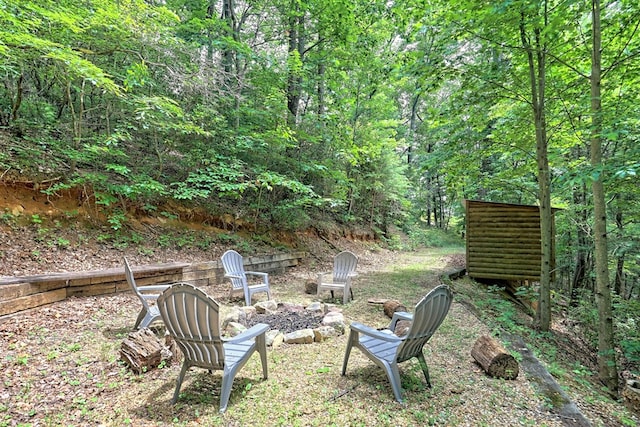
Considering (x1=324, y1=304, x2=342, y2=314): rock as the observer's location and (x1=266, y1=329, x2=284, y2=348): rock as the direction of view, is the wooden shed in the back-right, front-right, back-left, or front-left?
back-left

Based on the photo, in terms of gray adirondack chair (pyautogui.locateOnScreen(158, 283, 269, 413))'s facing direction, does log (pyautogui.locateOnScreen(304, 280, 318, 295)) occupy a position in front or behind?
in front

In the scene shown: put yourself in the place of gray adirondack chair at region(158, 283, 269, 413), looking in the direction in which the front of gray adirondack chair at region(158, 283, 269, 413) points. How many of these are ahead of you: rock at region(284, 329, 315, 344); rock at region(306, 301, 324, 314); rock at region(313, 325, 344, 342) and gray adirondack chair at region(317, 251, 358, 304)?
4

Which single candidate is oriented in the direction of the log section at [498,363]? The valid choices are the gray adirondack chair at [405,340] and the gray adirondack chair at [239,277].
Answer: the gray adirondack chair at [239,277]

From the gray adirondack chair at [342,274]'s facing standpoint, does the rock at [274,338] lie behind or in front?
in front

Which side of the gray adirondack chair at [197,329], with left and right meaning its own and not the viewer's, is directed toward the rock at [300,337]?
front

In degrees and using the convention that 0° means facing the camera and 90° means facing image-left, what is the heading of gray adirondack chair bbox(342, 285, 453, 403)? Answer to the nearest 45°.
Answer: approximately 135°

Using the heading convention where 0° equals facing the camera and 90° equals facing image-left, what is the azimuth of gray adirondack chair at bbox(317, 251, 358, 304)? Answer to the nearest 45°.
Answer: approximately 45°

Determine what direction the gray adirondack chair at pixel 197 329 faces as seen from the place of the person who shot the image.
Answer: facing away from the viewer and to the right of the viewer

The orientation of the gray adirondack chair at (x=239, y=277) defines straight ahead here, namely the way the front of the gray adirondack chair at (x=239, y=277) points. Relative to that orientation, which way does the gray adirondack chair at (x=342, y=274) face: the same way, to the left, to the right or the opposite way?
to the right

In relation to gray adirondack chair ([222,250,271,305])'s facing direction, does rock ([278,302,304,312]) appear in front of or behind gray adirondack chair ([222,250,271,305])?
in front

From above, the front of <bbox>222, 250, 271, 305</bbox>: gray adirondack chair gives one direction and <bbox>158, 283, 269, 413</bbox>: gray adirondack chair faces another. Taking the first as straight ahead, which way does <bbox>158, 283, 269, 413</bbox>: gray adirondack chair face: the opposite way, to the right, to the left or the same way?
to the left

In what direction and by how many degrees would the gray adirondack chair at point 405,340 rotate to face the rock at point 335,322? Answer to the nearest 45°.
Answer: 0° — it already faces it
